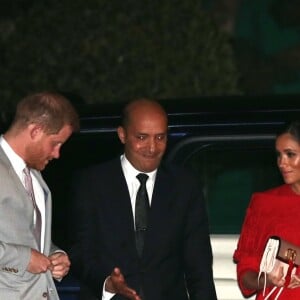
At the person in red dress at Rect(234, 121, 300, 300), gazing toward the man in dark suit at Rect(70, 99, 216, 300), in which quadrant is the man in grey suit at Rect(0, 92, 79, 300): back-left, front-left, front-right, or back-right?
front-left

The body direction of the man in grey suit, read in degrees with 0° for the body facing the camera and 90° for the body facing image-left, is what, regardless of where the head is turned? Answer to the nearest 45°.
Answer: approximately 315°

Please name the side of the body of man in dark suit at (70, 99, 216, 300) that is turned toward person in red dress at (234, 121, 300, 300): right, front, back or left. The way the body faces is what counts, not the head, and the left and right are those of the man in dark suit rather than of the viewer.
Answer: left

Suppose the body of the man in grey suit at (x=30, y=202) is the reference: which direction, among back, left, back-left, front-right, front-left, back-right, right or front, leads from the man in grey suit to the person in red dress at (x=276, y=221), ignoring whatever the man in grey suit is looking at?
front-left

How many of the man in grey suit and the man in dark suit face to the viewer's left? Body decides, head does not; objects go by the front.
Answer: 0

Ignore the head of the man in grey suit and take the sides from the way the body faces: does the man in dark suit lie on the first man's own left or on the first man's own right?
on the first man's own left

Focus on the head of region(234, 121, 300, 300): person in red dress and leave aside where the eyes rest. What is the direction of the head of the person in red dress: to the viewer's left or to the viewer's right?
to the viewer's left

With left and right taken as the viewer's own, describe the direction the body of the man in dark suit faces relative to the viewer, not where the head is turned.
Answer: facing the viewer

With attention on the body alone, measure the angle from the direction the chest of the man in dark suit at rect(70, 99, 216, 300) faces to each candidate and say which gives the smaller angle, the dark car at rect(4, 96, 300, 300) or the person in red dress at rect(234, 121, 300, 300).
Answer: the person in red dress
